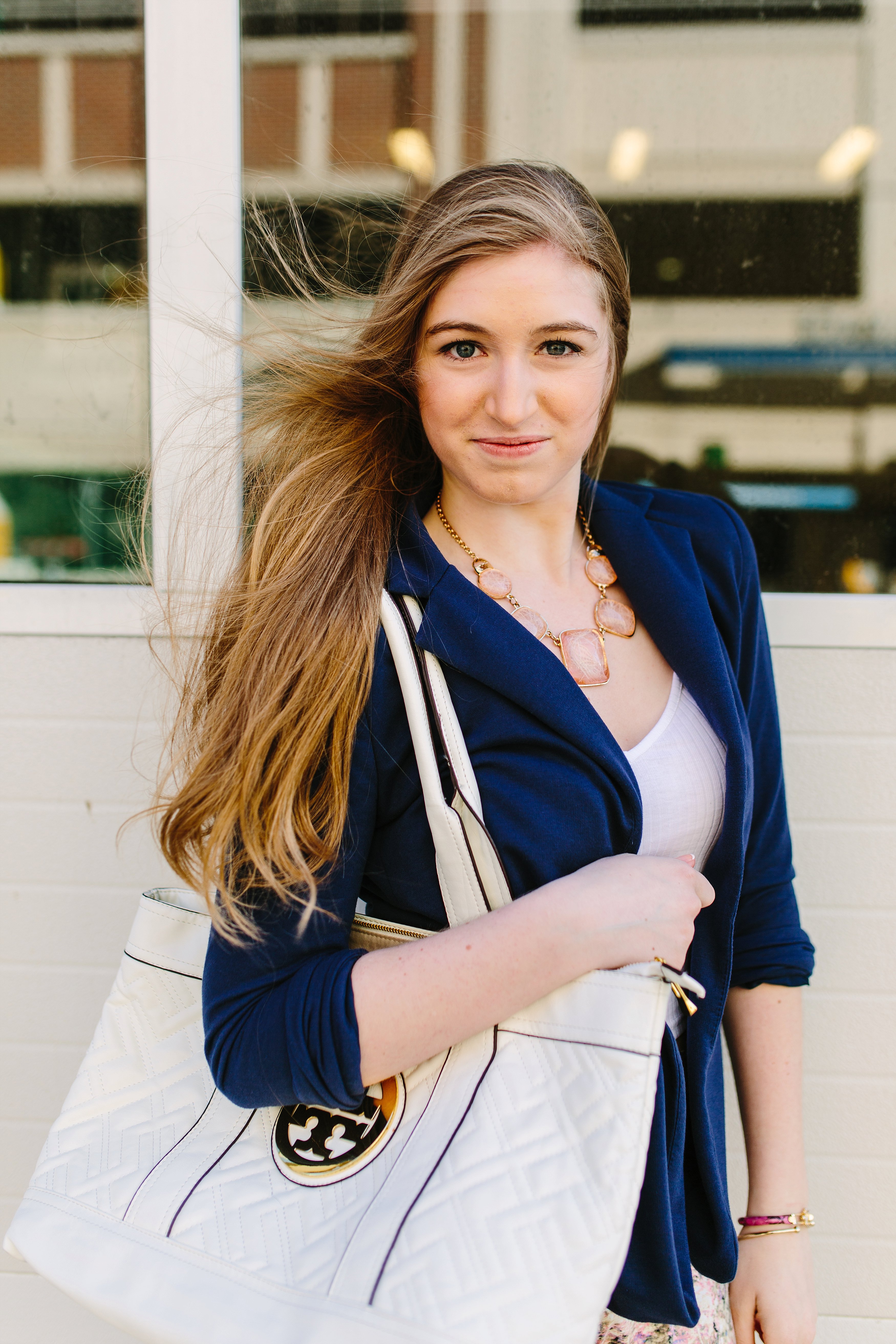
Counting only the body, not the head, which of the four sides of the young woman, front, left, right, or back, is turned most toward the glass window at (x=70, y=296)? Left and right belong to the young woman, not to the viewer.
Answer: back

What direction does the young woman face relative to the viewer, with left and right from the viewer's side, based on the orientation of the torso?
facing the viewer and to the right of the viewer
